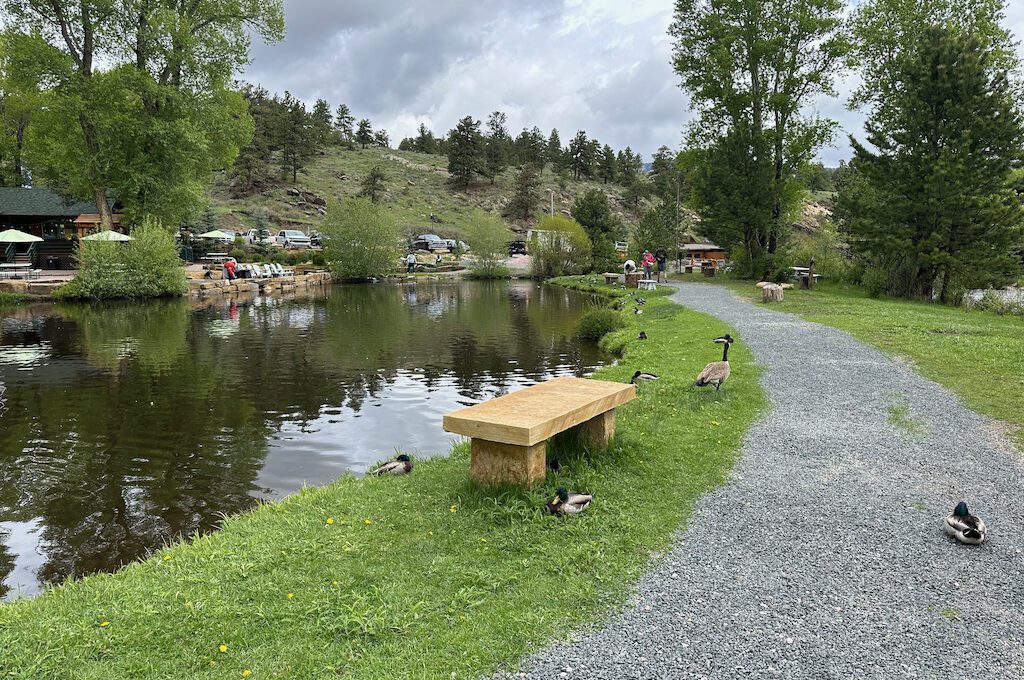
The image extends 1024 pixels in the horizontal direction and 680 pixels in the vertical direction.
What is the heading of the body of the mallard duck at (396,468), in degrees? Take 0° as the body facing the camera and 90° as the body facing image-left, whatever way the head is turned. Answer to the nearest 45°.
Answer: approximately 270°

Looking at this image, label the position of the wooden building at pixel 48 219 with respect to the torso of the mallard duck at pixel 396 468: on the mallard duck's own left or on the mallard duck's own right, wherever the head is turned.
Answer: on the mallard duck's own left

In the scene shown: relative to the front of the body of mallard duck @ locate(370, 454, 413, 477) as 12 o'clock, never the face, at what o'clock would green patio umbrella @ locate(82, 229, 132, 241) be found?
The green patio umbrella is roughly at 8 o'clock from the mallard duck.

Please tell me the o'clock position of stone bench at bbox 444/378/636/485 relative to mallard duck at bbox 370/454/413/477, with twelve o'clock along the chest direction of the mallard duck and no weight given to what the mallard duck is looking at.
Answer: The stone bench is roughly at 12 o'clock from the mallard duck.

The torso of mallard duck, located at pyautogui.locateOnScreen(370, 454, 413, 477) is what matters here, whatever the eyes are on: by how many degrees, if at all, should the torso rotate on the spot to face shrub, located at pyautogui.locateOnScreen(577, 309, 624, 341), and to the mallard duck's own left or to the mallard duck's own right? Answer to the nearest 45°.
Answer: approximately 45° to the mallard duck's own left

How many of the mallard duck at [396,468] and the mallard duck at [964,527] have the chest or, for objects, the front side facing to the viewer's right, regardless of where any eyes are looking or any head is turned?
1

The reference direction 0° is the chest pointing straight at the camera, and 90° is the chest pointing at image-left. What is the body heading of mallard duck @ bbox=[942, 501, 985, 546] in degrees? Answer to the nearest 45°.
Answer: approximately 135°
